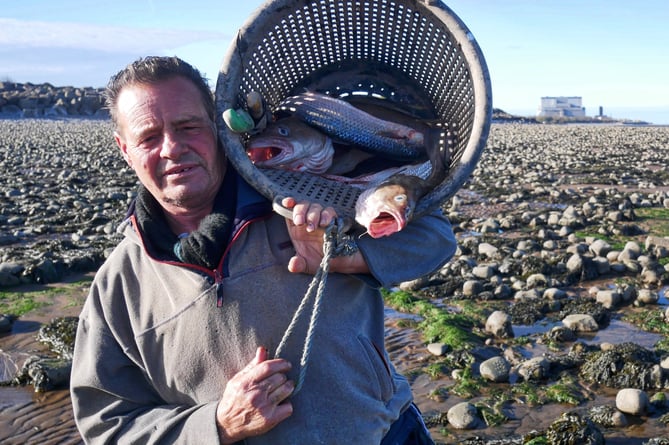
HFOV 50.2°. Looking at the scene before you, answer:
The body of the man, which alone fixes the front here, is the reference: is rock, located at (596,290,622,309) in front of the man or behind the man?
behind

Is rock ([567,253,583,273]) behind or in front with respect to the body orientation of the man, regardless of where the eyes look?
behind

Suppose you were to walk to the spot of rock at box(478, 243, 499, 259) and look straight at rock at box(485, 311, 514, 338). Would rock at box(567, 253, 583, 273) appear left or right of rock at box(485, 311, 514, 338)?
left

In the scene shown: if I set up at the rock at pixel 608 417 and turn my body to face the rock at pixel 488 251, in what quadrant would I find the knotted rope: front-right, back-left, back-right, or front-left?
back-left

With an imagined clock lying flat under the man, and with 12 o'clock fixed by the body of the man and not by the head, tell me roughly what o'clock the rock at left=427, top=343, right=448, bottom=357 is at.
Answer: The rock is roughly at 7 o'clock from the man.

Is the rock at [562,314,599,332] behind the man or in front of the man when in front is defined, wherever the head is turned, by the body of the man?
behind

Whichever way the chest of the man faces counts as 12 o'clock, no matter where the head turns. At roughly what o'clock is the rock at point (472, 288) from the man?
The rock is roughly at 7 o'clock from the man.

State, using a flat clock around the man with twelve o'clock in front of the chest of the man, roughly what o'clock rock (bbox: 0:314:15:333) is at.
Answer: The rock is roughly at 5 o'clock from the man.

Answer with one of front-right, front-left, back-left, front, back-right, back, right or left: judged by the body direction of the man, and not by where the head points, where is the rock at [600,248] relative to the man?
back-left

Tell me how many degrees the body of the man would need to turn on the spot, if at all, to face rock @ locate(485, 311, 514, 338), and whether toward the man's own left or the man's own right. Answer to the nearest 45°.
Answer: approximately 135° to the man's own left

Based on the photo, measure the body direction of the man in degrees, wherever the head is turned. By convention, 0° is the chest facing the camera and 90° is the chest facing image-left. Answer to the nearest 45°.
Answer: approximately 0°
